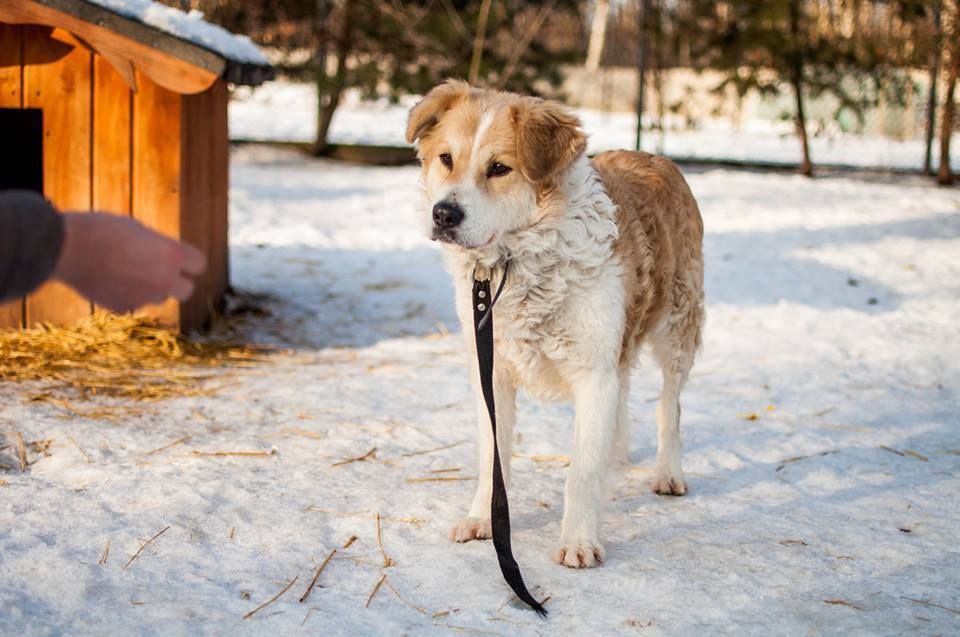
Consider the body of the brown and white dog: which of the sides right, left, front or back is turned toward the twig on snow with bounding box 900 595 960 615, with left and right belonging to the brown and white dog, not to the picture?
left

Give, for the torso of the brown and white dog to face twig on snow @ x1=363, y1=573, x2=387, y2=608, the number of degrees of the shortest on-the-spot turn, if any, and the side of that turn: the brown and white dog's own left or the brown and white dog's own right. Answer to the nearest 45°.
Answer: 0° — it already faces it

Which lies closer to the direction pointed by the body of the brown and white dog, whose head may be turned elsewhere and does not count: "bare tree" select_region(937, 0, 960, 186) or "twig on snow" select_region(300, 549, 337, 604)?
the twig on snow

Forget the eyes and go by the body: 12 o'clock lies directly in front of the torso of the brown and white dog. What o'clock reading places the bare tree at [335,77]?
The bare tree is roughly at 4 o'clock from the brown and white dog.

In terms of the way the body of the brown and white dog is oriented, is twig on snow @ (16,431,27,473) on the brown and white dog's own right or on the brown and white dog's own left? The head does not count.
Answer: on the brown and white dog's own right

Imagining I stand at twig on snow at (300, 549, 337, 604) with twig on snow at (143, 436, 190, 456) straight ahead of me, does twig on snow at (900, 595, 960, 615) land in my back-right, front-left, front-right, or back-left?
back-right

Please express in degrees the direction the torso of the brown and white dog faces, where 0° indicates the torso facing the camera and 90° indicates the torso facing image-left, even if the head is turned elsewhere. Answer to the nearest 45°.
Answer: approximately 45°
